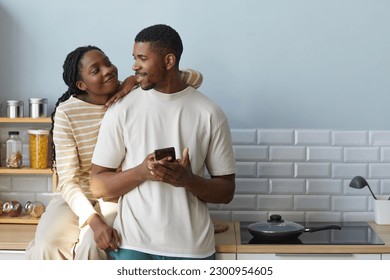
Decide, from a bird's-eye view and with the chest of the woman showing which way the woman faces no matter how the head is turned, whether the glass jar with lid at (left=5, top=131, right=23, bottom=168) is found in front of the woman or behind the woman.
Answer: behind

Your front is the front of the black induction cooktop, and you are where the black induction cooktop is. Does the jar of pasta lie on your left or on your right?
on your right

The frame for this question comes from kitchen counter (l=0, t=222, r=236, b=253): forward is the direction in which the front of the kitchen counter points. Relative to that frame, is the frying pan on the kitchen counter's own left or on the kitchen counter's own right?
on the kitchen counter's own left

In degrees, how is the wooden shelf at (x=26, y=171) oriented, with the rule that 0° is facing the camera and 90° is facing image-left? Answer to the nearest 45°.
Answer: approximately 0°

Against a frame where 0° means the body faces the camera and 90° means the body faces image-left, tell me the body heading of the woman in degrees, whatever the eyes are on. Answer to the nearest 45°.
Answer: approximately 315°

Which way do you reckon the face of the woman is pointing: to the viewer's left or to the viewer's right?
to the viewer's right
